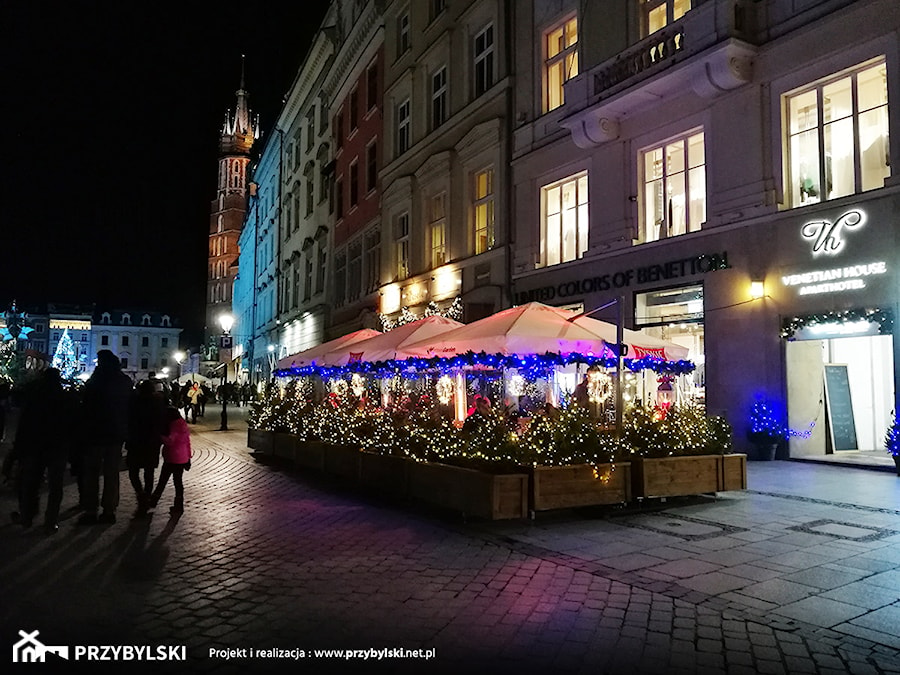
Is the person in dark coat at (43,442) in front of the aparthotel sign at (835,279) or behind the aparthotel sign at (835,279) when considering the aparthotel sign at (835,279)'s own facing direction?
in front

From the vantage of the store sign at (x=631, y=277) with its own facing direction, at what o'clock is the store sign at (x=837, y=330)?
the store sign at (x=837, y=330) is roughly at 9 o'clock from the store sign at (x=631, y=277).

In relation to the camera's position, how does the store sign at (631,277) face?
facing the viewer and to the left of the viewer

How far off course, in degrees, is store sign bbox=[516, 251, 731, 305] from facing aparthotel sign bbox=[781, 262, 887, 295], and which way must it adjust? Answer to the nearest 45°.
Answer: approximately 90° to its left

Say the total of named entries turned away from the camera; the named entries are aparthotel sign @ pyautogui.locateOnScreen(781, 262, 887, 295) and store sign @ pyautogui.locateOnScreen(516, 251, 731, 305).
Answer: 0

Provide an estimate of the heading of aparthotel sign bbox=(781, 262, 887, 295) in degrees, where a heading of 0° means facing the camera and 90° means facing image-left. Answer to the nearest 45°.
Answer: approximately 45°

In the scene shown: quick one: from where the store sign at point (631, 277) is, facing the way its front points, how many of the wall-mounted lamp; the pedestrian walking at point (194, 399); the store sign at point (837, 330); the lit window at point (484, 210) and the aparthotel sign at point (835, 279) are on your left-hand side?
3

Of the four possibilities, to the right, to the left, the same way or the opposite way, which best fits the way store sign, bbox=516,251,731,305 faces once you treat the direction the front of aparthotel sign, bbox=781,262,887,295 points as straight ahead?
the same way

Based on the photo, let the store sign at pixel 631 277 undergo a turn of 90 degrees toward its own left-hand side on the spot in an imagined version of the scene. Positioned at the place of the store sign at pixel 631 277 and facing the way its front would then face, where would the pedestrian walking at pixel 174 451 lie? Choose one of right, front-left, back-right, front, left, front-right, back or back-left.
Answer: right

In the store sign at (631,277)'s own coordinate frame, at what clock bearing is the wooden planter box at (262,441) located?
The wooden planter box is roughly at 1 o'clock from the store sign.

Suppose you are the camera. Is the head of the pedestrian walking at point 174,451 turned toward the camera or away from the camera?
away from the camera

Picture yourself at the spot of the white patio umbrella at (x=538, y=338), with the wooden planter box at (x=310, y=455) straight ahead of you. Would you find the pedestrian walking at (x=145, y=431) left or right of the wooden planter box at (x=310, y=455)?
left

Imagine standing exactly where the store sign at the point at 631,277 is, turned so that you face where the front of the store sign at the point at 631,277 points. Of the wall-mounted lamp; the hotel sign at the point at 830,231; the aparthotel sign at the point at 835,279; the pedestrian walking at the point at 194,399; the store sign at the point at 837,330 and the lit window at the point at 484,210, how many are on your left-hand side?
4

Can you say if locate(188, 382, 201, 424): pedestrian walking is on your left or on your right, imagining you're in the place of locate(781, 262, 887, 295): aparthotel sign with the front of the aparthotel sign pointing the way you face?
on your right

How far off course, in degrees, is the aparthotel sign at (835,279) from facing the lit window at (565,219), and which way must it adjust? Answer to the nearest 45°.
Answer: approximately 90° to its right

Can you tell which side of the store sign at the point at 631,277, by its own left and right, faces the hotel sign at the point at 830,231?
left

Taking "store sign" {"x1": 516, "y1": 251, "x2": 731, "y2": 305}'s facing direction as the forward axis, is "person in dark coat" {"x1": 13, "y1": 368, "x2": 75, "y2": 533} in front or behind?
in front
